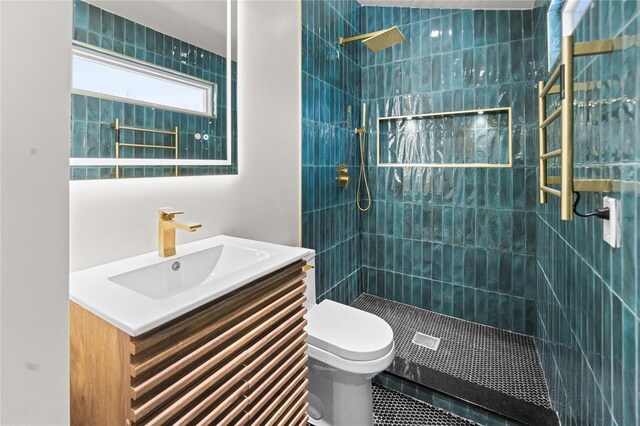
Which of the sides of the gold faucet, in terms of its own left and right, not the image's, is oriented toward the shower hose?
left

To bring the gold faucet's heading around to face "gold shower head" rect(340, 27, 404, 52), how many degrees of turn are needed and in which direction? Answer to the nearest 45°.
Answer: approximately 90° to its left

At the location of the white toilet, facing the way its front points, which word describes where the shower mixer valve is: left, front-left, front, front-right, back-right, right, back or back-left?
back-left

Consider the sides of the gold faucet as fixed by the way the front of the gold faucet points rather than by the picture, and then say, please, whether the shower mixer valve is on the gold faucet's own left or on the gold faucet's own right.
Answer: on the gold faucet's own left

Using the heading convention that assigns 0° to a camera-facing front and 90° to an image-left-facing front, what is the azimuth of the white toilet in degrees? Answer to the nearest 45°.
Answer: approximately 315°
